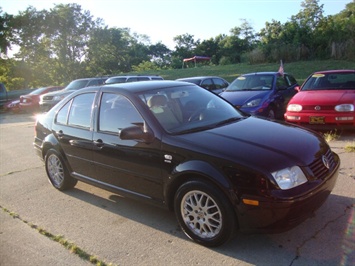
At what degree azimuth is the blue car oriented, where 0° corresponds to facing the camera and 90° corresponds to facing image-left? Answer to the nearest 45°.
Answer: approximately 45°

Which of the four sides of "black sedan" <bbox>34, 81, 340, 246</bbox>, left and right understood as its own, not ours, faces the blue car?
left

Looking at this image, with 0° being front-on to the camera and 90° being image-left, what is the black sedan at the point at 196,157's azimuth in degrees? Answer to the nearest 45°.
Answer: approximately 315°

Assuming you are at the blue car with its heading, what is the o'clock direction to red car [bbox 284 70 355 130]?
The red car is roughly at 9 o'clock from the blue car.

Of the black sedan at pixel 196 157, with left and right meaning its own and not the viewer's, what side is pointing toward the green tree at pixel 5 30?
back

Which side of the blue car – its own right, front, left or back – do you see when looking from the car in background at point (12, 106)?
right

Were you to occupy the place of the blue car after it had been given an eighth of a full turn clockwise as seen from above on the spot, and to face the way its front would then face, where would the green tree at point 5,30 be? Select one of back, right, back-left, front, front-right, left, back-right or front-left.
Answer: front-right

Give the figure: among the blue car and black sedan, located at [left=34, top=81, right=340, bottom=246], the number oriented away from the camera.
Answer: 0

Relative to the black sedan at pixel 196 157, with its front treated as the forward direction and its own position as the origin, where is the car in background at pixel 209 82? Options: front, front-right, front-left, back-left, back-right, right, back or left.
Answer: back-left

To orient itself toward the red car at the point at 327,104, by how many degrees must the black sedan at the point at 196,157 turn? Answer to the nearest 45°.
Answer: approximately 90° to its left

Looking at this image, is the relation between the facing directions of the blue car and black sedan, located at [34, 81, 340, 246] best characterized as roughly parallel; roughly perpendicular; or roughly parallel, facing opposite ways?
roughly perpendicular
